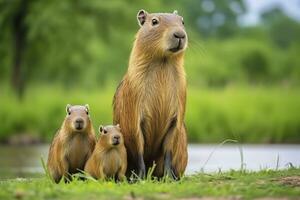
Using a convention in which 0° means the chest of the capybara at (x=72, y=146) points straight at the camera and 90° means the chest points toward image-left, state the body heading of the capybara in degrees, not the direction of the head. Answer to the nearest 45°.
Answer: approximately 0°

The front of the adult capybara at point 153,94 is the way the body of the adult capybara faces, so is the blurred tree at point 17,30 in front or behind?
behind

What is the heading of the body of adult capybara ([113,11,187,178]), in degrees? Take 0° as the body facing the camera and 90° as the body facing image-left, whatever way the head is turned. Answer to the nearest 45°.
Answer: approximately 315°

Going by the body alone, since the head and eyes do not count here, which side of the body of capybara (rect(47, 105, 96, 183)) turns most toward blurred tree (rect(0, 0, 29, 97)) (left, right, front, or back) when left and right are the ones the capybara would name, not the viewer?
back

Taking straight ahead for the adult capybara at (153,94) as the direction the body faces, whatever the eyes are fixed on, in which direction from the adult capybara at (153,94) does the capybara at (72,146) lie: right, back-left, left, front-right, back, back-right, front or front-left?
back-right

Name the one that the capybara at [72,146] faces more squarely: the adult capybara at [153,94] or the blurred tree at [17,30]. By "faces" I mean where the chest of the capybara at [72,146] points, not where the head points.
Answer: the adult capybara
